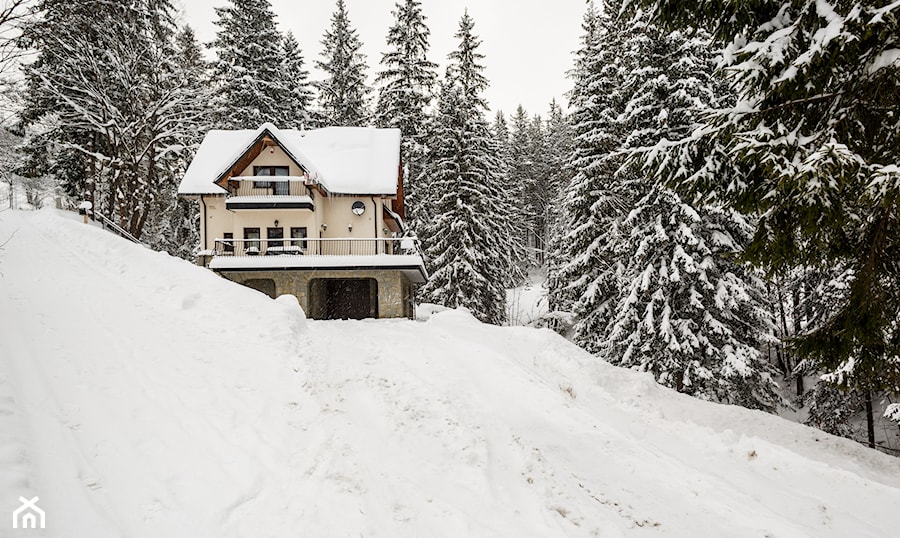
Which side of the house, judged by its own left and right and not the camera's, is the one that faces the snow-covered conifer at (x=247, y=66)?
back

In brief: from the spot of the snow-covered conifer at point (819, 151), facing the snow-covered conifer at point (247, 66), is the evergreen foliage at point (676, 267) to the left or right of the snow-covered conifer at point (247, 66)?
right

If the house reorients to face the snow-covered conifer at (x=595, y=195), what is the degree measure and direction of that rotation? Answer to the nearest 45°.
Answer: approximately 45° to its left

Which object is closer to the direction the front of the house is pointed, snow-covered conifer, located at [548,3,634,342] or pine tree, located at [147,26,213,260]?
the snow-covered conifer

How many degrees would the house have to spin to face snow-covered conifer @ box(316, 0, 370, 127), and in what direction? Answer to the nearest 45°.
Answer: approximately 180°

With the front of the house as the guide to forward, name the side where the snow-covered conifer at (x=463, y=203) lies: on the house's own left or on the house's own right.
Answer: on the house's own left

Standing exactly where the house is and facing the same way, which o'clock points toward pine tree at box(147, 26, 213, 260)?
The pine tree is roughly at 5 o'clock from the house.

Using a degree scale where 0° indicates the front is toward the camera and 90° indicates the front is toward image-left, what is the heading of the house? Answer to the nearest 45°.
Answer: approximately 0°

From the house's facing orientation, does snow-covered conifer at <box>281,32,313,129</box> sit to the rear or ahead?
to the rear
